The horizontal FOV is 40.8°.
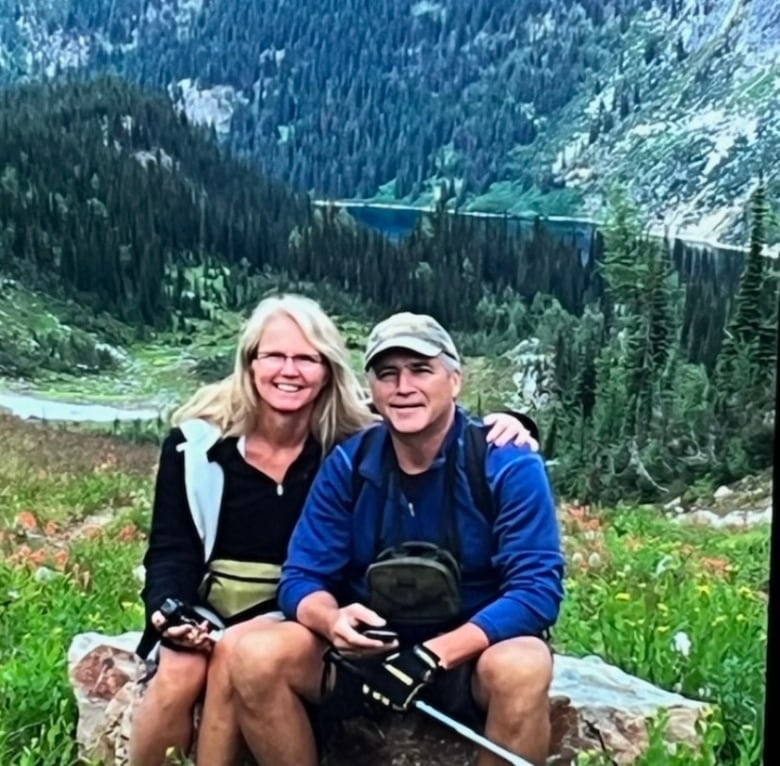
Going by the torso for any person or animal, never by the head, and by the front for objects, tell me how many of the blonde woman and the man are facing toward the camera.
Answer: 2

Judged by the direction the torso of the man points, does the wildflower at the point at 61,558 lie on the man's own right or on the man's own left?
on the man's own right

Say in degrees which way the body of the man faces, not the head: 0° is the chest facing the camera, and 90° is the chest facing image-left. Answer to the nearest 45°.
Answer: approximately 0°

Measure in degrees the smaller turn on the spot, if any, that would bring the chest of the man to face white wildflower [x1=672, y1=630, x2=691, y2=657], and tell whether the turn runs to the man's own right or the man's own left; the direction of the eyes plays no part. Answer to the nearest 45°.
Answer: approximately 90° to the man's own left

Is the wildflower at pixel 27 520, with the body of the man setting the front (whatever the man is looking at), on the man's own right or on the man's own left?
on the man's own right

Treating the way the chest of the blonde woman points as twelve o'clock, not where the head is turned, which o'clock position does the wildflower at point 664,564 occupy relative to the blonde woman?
The wildflower is roughly at 9 o'clock from the blonde woman.
